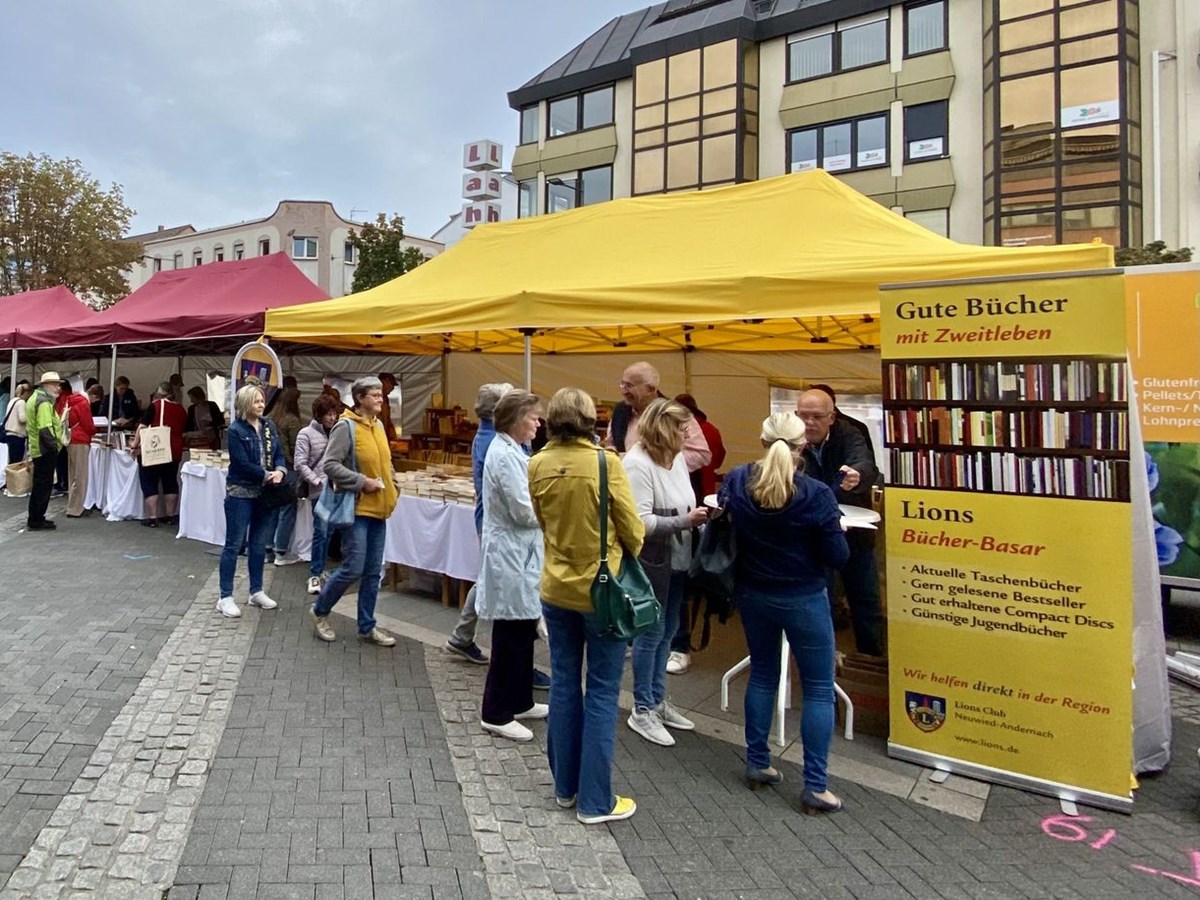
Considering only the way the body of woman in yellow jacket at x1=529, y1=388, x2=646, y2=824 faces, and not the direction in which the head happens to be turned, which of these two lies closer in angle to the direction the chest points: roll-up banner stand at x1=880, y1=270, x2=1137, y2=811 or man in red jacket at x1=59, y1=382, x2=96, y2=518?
the roll-up banner stand

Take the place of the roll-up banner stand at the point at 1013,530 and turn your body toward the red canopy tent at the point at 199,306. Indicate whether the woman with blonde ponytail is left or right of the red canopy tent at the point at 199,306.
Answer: left

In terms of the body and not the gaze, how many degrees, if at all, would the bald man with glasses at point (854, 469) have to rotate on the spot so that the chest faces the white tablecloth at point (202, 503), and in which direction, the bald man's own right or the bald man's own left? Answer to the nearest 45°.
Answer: approximately 45° to the bald man's own right

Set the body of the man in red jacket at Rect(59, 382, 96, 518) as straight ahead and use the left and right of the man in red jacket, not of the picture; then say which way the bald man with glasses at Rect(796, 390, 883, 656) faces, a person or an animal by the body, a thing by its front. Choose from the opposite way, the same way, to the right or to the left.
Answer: the opposite way

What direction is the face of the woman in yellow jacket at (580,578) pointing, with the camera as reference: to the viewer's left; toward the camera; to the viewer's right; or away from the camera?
away from the camera

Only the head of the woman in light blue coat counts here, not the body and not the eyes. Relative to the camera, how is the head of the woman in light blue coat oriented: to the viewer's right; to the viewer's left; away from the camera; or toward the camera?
to the viewer's right

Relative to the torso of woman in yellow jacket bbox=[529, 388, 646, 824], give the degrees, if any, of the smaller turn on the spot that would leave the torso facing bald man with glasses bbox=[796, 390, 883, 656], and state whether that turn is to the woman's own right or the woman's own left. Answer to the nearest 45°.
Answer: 0° — they already face them

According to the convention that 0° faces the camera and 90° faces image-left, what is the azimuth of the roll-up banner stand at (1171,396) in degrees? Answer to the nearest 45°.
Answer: approximately 0°

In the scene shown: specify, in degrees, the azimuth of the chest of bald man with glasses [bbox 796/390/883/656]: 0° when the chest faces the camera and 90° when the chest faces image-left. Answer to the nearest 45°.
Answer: approximately 45°

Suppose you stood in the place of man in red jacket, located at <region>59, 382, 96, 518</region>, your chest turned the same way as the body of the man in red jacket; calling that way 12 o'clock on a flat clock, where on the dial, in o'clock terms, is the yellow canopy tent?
The yellow canopy tent is roughly at 2 o'clock from the man in red jacket.

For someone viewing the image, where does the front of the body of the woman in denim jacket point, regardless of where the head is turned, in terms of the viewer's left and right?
facing the viewer and to the right of the viewer

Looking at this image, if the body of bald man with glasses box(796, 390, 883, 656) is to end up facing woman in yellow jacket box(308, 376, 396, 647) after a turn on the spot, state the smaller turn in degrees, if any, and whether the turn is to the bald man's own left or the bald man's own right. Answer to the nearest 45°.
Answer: approximately 45° to the bald man's own right

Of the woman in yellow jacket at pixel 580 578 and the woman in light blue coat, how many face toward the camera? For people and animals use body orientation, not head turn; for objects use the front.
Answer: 0

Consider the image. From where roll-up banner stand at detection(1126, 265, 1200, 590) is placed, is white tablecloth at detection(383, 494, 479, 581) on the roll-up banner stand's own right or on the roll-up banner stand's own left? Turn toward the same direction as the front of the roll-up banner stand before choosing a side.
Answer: on the roll-up banner stand's own right
